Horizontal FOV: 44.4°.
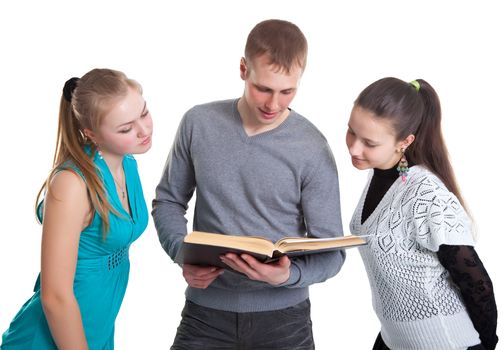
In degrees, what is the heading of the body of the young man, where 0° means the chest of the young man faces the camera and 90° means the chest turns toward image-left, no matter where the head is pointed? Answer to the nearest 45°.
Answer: approximately 0°
